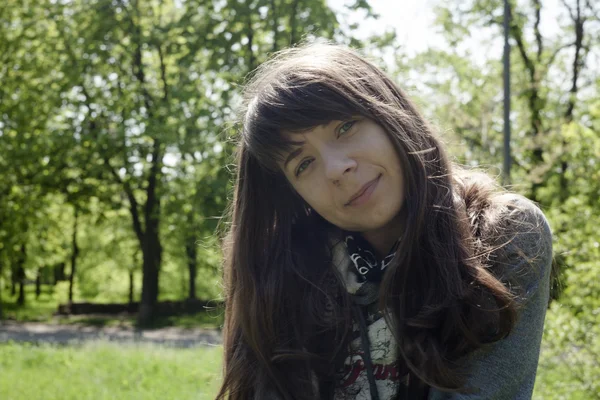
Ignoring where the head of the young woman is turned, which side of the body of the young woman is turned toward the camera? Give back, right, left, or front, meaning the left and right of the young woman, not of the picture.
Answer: front

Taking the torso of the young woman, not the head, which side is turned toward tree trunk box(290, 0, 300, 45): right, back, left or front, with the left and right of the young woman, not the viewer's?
back

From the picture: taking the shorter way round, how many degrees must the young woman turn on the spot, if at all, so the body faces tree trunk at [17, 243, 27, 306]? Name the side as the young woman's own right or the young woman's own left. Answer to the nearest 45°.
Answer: approximately 135° to the young woman's own right

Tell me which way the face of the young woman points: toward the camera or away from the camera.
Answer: toward the camera

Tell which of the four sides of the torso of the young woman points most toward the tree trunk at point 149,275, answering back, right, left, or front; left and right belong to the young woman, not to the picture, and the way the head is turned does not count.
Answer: back

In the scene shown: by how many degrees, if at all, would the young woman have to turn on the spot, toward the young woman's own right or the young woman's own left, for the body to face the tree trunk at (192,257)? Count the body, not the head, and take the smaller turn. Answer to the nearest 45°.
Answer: approximately 180°
